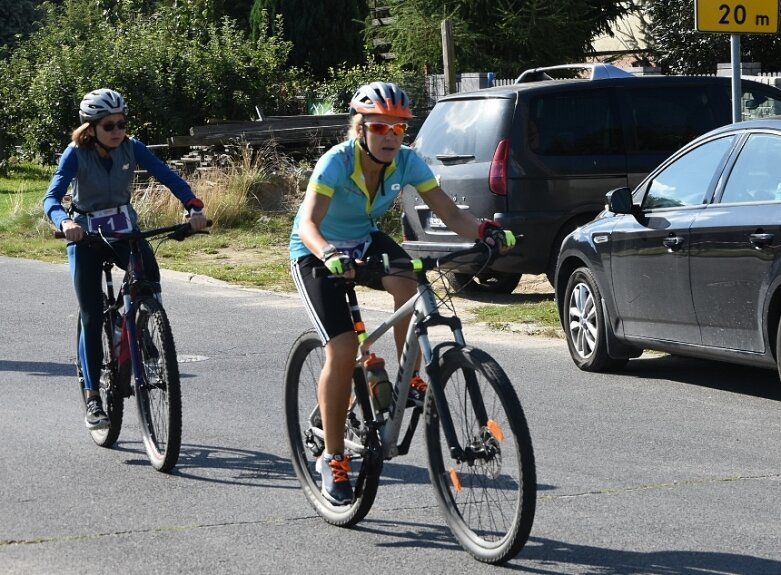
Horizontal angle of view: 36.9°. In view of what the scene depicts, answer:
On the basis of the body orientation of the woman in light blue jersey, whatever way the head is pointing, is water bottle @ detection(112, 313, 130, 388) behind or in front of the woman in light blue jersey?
behind

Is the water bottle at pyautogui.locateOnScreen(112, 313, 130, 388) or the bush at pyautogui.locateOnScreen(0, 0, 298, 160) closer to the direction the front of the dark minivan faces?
the bush

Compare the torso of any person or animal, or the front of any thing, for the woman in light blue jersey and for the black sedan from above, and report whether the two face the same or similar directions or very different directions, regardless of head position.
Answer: very different directions

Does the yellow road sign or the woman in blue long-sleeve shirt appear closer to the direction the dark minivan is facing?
the yellow road sign

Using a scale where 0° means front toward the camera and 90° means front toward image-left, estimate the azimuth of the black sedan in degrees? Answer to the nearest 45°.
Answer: approximately 135°

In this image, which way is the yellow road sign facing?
toward the camera

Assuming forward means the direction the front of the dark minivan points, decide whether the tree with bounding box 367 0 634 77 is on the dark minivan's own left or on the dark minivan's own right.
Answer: on the dark minivan's own left

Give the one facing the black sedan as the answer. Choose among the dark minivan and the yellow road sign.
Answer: the yellow road sign

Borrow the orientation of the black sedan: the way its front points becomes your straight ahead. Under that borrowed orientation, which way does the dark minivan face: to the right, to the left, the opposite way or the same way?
to the right

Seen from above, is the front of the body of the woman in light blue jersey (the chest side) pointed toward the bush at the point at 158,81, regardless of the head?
no

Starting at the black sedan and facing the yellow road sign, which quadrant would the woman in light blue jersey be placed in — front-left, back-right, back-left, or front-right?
back-left

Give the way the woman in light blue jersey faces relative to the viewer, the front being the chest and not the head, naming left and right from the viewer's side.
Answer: facing the viewer and to the right of the viewer

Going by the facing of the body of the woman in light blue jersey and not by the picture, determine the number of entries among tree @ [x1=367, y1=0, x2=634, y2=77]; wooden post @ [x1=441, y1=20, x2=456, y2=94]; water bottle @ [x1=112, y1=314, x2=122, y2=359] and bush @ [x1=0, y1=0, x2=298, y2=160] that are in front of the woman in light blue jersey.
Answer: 0

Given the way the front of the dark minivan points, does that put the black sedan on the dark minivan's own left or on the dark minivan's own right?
on the dark minivan's own right

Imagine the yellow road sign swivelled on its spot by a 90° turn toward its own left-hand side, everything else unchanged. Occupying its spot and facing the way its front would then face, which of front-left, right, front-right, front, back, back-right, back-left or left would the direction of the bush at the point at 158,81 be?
back-left

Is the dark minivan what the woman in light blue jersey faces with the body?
no

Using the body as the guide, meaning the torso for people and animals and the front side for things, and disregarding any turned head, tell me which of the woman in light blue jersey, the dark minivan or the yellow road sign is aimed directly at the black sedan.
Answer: the yellow road sign

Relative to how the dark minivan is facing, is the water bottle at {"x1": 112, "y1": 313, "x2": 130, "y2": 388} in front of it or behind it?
behind

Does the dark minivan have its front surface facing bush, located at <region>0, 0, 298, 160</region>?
no

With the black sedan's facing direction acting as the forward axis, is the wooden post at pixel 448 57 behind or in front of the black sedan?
in front

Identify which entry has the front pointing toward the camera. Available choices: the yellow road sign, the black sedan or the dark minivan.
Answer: the yellow road sign

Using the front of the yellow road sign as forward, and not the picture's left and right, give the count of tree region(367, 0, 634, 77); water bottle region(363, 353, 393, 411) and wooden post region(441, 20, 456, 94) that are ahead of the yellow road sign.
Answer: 1
